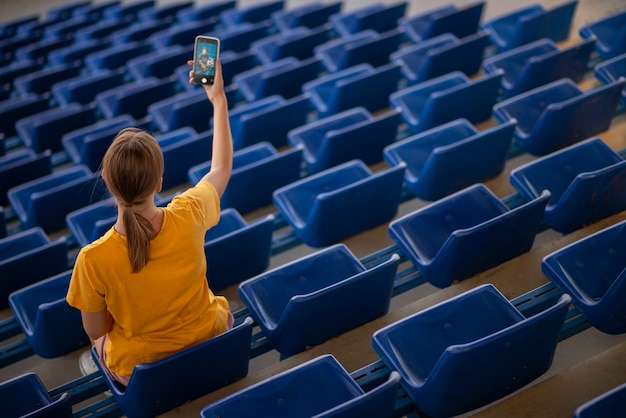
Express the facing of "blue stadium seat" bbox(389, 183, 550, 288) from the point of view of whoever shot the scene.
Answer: facing away from the viewer and to the left of the viewer

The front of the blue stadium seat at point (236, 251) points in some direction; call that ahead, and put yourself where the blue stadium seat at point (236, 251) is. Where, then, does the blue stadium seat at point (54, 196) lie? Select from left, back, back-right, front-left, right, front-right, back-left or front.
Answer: front

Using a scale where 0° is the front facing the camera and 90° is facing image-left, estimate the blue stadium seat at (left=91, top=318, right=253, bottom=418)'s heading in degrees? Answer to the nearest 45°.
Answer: approximately 135°

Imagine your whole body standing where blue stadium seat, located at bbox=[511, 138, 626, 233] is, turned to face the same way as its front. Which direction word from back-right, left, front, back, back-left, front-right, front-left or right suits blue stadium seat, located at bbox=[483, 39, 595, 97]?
front-right

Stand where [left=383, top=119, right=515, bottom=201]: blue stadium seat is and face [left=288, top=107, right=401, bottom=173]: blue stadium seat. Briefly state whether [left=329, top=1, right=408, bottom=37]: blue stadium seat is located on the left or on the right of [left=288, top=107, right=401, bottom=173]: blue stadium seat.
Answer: right

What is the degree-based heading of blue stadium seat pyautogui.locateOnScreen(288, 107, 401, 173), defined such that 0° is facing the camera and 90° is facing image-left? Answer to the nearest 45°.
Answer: approximately 135°

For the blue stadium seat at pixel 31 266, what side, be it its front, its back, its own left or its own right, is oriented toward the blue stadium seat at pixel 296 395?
back

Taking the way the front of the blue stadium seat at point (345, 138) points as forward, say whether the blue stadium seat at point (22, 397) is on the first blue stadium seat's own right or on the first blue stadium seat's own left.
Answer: on the first blue stadium seat's own left

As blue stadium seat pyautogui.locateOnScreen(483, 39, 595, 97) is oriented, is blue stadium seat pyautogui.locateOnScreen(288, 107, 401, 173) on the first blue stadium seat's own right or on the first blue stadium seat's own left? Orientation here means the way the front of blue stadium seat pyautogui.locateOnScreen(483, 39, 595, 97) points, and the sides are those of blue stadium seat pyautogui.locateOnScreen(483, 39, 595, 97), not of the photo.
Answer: on the first blue stadium seat's own left

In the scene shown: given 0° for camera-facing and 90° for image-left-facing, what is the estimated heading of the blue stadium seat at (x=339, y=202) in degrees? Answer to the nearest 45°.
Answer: approximately 135°

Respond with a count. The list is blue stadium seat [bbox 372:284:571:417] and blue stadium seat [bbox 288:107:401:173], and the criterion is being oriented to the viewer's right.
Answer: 0

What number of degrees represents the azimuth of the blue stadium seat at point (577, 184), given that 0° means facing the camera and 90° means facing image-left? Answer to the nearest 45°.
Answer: approximately 135°

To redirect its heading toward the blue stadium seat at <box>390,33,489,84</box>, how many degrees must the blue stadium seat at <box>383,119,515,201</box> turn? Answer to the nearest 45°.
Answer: approximately 45° to its right

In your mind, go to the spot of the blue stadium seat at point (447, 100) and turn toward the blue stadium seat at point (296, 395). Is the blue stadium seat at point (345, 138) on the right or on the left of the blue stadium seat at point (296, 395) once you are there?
right

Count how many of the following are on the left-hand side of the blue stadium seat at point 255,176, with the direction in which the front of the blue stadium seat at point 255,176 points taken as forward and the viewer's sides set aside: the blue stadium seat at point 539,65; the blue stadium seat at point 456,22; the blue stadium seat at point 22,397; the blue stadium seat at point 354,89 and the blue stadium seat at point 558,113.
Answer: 1

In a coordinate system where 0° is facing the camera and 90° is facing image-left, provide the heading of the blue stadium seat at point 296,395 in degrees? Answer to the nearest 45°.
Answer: approximately 135°

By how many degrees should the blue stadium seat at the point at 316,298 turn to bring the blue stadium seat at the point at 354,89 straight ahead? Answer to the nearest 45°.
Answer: approximately 45° to its right

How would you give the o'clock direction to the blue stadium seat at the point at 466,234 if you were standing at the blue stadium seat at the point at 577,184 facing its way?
the blue stadium seat at the point at 466,234 is roughly at 9 o'clock from the blue stadium seat at the point at 577,184.

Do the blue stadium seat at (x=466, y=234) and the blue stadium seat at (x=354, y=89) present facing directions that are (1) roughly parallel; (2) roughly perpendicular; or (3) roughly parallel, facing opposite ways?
roughly parallel
